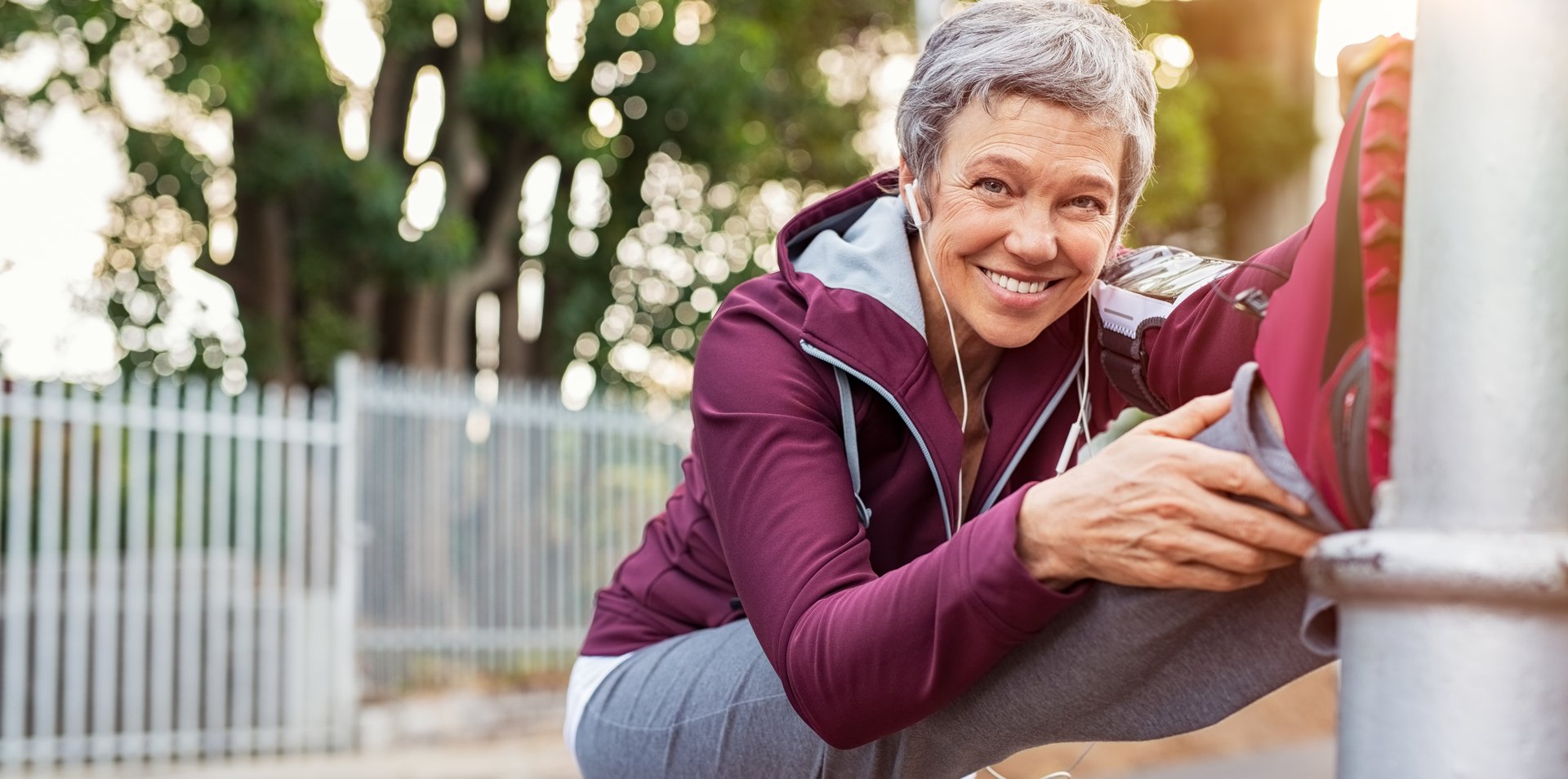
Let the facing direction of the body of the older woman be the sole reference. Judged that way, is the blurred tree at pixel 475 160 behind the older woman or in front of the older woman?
behind

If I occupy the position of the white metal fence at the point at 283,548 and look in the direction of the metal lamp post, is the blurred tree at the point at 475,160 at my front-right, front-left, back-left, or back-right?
back-left

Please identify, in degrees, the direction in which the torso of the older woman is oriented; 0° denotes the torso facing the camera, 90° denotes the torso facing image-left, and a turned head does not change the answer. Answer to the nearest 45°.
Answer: approximately 315°

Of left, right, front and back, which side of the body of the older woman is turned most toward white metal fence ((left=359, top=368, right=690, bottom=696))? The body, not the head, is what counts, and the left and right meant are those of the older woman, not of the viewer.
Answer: back
